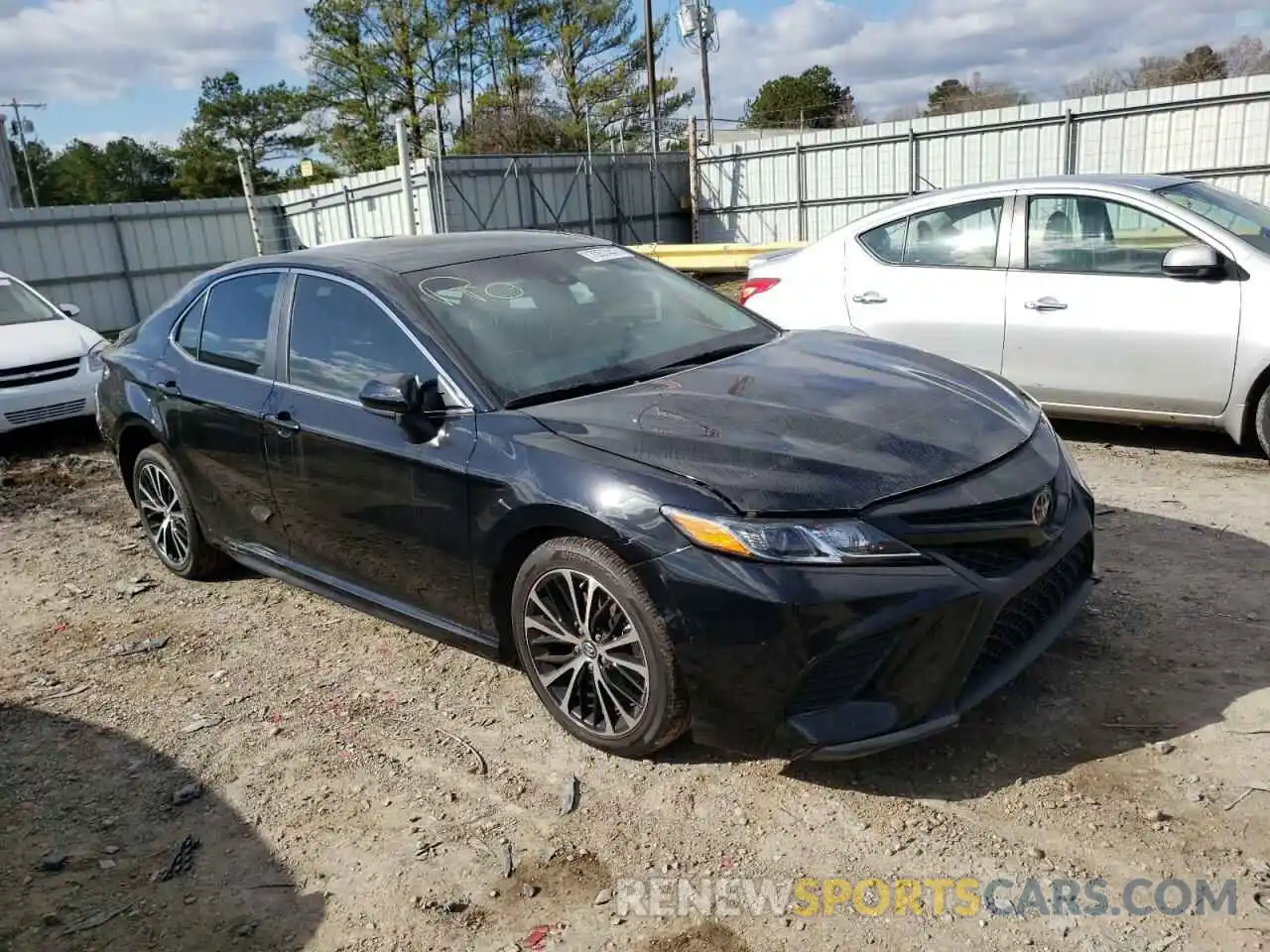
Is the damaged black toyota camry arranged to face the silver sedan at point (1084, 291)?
no

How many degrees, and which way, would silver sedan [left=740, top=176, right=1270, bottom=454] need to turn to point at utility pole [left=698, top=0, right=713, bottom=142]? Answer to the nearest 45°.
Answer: approximately 90° to its left

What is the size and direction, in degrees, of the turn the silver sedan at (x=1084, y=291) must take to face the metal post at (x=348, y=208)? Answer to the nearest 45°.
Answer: approximately 135° to its left

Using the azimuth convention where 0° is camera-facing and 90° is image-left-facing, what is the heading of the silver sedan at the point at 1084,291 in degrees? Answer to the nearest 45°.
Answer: approximately 270°

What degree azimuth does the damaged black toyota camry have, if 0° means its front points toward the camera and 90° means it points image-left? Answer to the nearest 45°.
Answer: approximately 315°

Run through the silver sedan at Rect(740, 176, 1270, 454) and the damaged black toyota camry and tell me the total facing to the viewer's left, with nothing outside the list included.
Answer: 0

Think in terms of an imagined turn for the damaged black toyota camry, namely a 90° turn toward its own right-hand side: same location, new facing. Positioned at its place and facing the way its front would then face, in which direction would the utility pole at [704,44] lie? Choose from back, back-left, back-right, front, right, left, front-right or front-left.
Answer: back-right

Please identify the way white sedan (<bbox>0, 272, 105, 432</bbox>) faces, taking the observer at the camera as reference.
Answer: facing the viewer and to the right of the viewer

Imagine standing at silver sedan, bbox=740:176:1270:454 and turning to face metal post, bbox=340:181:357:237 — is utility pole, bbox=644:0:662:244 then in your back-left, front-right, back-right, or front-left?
front-right

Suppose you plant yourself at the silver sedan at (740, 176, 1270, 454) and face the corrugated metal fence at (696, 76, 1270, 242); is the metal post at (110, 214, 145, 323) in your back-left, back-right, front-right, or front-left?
front-left

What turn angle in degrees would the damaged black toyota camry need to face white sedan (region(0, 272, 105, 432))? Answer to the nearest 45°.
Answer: approximately 180°

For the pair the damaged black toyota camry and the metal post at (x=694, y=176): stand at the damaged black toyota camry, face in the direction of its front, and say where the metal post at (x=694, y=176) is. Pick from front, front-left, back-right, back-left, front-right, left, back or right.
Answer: back-left

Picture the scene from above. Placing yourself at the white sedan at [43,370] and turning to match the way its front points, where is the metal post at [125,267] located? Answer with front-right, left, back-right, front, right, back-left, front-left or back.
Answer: back-left

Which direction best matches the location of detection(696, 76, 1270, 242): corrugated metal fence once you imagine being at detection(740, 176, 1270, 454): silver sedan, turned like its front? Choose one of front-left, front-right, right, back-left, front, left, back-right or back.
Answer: left

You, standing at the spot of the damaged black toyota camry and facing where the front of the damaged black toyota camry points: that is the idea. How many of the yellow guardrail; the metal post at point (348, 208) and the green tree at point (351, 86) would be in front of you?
0

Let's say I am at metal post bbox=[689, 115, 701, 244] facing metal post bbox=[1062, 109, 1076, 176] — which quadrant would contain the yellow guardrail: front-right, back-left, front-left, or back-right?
front-right

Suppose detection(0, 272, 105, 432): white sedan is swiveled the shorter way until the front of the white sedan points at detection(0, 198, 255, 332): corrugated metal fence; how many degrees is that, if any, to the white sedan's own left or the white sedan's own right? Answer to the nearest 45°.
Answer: approximately 135° to the white sedan's own left

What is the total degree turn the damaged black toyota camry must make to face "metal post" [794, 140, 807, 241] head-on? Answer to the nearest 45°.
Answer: approximately 135° to its left

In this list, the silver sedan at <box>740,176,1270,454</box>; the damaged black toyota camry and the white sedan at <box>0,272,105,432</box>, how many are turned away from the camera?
0

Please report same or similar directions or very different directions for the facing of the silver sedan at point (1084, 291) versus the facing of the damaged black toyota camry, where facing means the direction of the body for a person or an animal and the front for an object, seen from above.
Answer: same or similar directions
